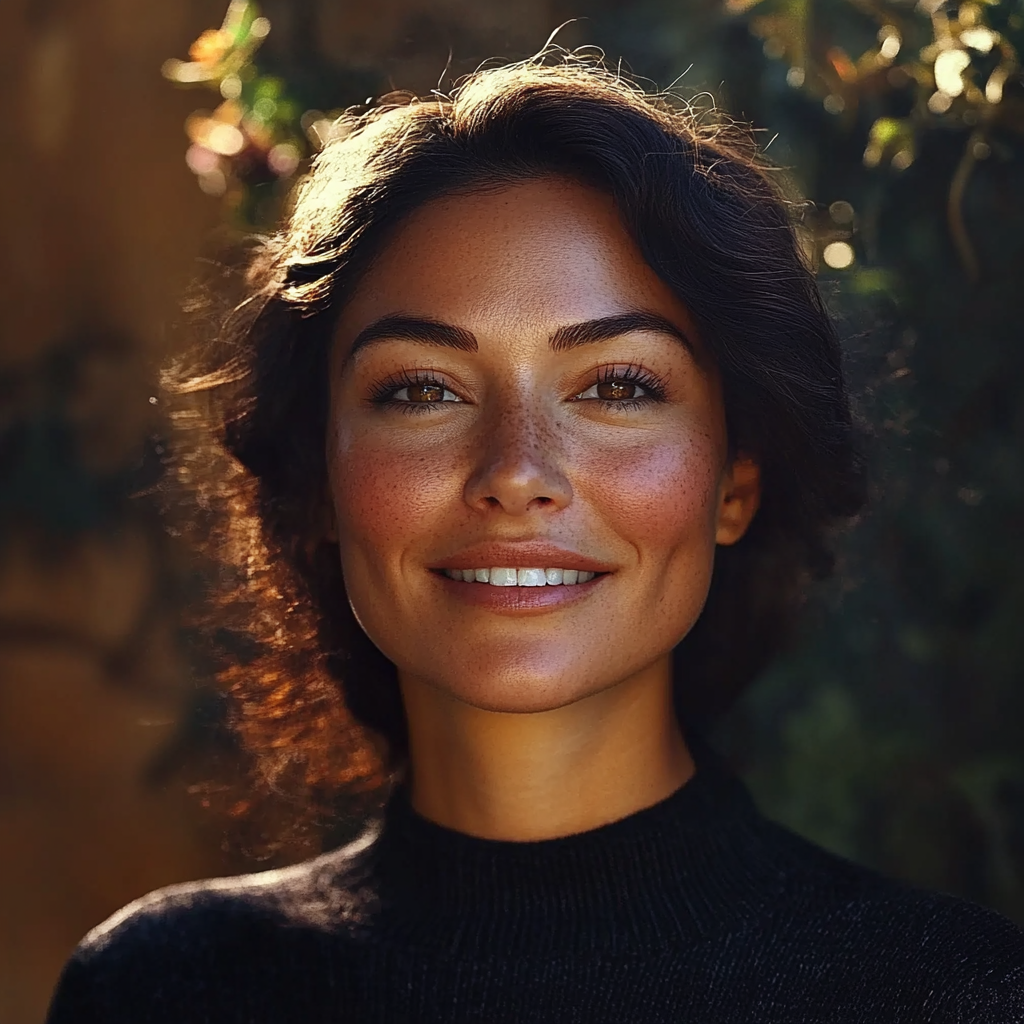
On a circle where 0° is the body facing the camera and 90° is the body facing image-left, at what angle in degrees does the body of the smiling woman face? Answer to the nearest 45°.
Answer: approximately 0°
